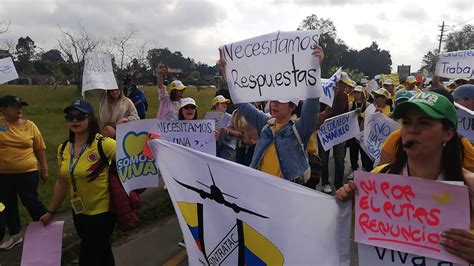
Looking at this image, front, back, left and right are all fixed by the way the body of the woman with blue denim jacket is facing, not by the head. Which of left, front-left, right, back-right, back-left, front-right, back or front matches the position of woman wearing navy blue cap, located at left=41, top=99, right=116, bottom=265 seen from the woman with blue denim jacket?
front-right

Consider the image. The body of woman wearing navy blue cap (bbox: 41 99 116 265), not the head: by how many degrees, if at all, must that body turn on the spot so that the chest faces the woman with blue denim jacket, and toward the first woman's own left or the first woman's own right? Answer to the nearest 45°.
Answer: approximately 90° to the first woman's own left

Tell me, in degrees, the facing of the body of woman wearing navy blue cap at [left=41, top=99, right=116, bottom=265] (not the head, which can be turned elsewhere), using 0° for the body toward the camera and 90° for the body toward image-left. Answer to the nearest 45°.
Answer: approximately 45°

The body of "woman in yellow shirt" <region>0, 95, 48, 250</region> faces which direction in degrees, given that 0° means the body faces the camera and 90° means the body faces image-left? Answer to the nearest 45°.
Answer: approximately 45°

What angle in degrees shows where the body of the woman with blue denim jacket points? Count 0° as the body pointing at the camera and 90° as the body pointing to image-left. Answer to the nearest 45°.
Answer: approximately 45°

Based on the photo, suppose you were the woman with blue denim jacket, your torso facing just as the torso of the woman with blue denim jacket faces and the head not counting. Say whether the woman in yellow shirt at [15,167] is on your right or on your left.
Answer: on your right

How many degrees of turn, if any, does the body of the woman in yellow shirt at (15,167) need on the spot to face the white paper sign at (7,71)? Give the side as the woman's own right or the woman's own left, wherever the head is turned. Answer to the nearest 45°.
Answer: approximately 135° to the woman's own right

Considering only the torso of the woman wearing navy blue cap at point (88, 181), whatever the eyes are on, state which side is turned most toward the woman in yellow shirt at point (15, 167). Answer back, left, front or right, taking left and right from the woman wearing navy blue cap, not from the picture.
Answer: right

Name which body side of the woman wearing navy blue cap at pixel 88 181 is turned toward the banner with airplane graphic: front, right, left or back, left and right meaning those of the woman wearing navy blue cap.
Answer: left
